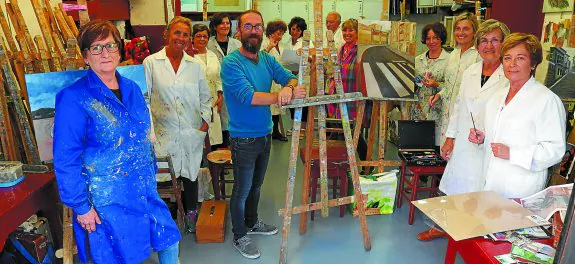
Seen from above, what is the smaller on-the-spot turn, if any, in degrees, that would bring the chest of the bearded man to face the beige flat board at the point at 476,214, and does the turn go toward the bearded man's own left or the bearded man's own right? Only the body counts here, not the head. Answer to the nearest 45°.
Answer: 0° — they already face it

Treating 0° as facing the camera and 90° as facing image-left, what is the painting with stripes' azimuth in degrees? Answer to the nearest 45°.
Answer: approximately 0°

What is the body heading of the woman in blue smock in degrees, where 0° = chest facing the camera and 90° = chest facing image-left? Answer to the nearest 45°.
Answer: approximately 315°

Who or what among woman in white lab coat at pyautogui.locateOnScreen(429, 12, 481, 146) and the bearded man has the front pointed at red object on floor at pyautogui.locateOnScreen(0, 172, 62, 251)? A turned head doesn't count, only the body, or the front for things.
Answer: the woman in white lab coat

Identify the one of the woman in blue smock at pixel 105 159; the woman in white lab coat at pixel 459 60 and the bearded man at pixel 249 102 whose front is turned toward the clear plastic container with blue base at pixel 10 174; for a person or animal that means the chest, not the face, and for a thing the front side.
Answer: the woman in white lab coat

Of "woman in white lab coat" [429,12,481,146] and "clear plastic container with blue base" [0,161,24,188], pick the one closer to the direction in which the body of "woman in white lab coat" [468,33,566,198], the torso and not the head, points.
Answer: the clear plastic container with blue base
